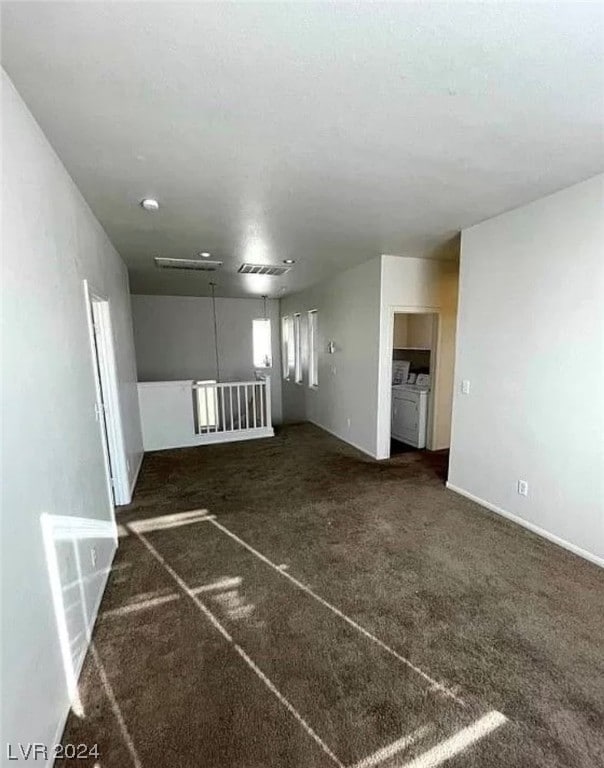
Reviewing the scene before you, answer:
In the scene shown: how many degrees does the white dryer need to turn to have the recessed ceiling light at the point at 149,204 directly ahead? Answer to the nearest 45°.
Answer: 0° — it already faces it

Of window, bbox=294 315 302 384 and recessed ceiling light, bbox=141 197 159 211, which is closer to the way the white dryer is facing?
the recessed ceiling light

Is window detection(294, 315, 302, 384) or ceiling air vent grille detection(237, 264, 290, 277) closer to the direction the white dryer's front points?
the ceiling air vent grille

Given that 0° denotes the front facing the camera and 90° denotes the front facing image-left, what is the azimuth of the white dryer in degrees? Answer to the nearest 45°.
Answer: approximately 45°

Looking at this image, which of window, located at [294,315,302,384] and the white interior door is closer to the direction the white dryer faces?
the white interior door
